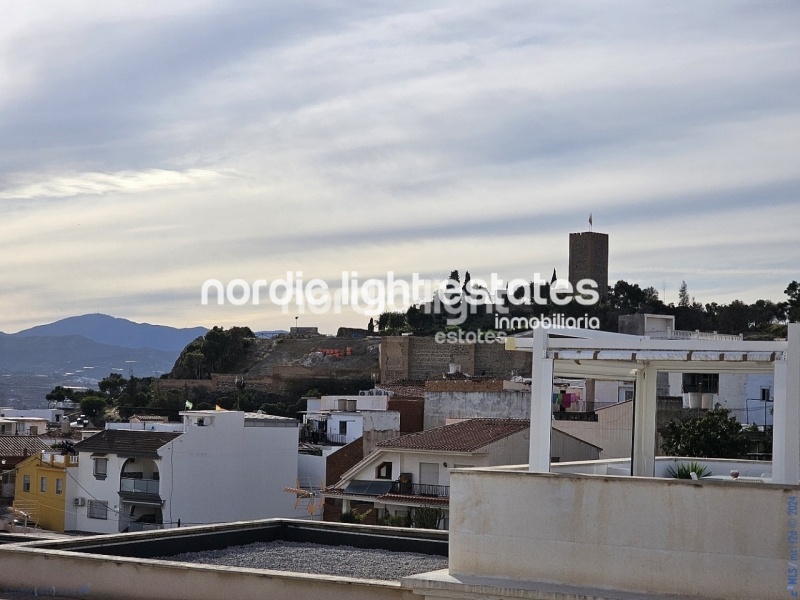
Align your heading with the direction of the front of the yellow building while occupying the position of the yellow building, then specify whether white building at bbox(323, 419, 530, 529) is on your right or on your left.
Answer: on your left

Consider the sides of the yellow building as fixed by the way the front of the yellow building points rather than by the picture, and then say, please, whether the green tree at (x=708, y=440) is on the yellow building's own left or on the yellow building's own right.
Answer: on the yellow building's own left

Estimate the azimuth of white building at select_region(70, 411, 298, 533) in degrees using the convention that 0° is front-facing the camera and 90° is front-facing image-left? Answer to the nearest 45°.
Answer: approximately 45°

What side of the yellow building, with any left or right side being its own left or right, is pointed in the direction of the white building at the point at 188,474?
left

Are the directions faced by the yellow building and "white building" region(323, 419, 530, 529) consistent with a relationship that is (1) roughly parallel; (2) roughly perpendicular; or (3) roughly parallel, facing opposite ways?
roughly parallel

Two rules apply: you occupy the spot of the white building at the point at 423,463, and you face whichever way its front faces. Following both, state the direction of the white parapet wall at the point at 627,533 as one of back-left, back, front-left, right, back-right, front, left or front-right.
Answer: front-left

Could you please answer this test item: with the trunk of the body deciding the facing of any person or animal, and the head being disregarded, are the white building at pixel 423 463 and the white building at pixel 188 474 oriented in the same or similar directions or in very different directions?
same or similar directions

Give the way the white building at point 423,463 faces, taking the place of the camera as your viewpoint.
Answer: facing the viewer and to the left of the viewer

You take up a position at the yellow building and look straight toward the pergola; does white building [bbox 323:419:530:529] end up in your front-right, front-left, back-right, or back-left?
front-left

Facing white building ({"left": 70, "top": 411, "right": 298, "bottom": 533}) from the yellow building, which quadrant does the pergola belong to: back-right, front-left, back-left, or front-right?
front-right

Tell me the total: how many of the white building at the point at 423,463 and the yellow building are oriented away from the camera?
0

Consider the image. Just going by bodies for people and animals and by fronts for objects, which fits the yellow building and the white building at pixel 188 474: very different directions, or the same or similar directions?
same or similar directions

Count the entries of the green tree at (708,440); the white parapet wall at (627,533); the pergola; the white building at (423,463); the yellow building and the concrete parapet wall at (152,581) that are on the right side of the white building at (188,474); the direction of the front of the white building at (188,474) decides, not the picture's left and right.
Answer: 1

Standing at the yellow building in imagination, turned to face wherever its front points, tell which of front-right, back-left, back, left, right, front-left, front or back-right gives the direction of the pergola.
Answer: front-left

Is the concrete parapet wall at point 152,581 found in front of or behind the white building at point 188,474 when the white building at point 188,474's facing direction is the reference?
in front

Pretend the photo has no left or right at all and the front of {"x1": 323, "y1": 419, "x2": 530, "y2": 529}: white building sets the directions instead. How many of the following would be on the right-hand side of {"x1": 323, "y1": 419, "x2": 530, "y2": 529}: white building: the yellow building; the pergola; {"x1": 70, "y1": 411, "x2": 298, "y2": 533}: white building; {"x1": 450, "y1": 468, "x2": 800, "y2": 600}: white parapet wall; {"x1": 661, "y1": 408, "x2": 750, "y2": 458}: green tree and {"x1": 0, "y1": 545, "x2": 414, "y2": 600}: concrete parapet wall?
2
